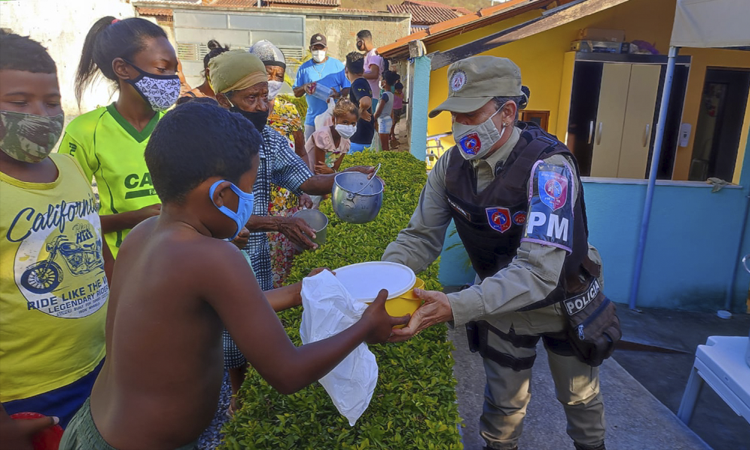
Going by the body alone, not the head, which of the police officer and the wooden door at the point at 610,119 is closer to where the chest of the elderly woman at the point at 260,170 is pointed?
the police officer

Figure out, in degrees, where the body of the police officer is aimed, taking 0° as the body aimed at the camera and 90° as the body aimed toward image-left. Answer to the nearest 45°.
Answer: approximately 45°

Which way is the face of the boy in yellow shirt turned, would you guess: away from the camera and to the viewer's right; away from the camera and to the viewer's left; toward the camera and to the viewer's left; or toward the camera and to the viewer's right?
toward the camera and to the viewer's right

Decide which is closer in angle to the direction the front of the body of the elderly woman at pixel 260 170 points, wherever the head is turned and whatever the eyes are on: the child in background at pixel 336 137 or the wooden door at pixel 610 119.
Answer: the wooden door

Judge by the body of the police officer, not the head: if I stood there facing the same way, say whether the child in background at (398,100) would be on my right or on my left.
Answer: on my right

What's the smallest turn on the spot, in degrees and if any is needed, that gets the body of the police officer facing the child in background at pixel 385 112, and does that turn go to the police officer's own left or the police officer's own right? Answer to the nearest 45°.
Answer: approximately 135° to the police officer's own right

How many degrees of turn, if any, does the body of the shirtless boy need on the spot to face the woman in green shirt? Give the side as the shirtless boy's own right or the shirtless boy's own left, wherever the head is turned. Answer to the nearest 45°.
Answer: approximately 45° to the shirtless boy's own left

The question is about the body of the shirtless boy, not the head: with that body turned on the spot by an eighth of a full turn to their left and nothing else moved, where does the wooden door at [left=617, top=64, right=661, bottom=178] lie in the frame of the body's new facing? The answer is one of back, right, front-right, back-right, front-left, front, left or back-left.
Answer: front-right

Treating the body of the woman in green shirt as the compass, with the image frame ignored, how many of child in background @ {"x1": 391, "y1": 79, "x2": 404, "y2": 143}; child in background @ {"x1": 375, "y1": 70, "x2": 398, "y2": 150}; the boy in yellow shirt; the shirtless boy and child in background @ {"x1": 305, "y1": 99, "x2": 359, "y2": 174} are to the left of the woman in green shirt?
3

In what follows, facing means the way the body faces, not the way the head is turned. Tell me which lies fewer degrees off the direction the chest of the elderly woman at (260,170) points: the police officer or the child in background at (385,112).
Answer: the police officer

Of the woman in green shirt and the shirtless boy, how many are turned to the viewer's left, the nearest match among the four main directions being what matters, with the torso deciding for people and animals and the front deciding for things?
0

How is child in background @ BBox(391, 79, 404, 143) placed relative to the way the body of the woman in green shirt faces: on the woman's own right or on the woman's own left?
on the woman's own left
